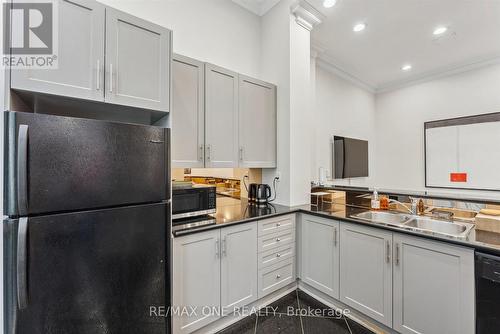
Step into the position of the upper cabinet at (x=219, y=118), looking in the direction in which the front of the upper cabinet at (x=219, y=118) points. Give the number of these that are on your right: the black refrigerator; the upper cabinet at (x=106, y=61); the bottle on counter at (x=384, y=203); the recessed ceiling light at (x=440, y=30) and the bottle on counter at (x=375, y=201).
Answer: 2

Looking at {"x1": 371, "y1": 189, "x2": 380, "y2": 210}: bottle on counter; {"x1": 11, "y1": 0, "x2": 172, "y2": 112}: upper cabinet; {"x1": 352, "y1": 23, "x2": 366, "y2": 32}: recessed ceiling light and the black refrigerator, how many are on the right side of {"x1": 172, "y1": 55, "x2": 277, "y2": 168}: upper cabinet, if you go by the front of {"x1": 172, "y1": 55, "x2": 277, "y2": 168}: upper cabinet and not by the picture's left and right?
2

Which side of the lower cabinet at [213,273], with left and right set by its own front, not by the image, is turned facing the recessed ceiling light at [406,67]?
left

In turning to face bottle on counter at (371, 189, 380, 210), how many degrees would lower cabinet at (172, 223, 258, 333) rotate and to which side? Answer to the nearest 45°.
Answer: approximately 45° to its left

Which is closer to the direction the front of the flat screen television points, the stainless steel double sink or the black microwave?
the stainless steel double sink

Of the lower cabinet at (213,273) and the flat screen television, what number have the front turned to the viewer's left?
0

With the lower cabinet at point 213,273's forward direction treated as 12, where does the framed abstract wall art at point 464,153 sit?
The framed abstract wall art is roughly at 10 o'clock from the lower cabinet.

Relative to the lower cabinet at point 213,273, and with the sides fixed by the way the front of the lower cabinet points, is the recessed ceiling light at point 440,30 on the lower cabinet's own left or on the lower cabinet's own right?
on the lower cabinet's own left

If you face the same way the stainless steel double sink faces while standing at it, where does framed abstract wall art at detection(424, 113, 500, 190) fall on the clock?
The framed abstract wall art is roughly at 5 o'clock from the stainless steel double sink.

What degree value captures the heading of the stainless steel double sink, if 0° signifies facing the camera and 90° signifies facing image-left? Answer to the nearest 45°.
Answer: approximately 45°

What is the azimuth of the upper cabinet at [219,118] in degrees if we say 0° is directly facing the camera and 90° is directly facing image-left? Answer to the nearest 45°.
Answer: approximately 315°

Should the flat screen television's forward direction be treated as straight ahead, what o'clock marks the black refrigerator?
The black refrigerator is roughly at 2 o'clock from the flat screen television.

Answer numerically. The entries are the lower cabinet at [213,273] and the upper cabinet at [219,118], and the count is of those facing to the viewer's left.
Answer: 0
